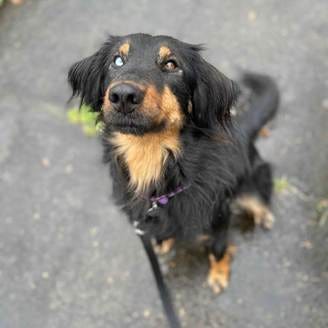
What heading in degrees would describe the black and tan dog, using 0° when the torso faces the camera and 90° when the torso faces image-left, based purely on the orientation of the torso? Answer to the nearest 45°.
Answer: approximately 45°

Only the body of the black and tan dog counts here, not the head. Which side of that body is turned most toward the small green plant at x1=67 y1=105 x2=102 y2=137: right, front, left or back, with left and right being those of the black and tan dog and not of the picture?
right
